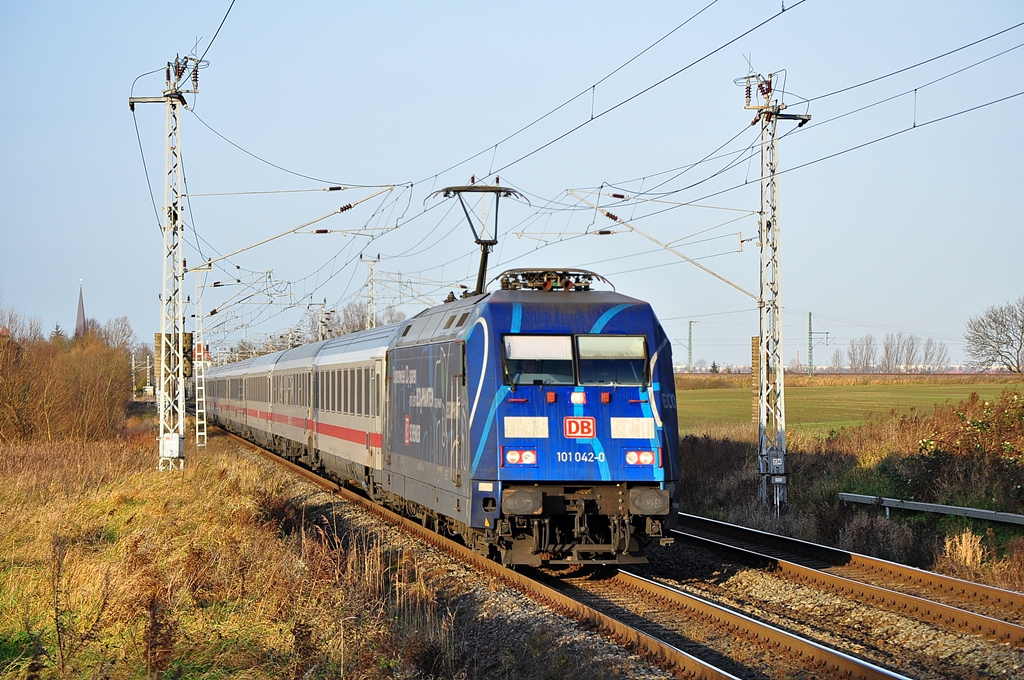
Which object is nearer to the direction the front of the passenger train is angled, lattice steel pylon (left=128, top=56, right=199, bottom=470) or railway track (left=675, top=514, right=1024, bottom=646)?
the railway track

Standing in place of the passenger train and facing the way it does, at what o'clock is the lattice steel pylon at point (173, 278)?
The lattice steel pylon is roughly at 5 o'clock from the passenger train.

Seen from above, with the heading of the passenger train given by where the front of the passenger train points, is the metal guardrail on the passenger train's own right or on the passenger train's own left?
on the passenger train's own left

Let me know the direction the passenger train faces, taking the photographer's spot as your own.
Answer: facing the viewer
